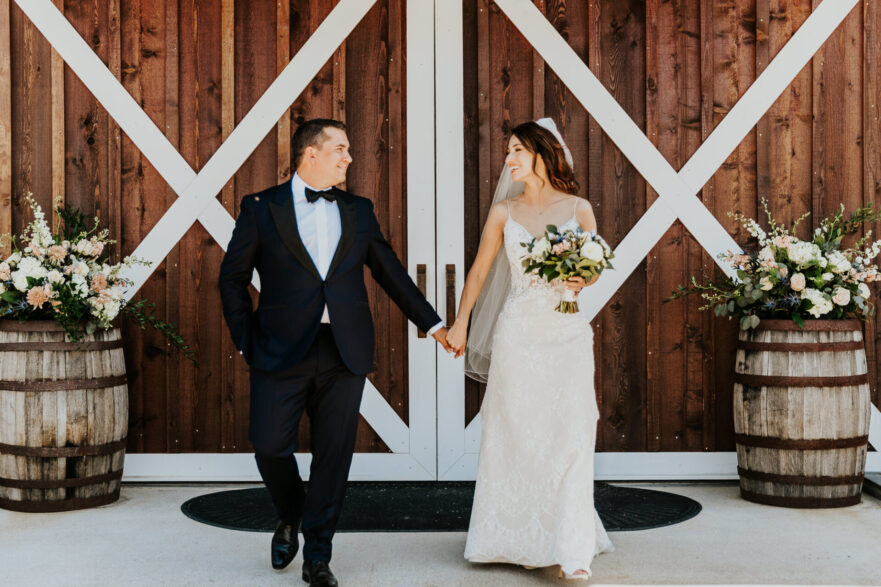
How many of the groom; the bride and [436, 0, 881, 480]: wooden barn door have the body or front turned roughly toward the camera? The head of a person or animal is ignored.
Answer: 3

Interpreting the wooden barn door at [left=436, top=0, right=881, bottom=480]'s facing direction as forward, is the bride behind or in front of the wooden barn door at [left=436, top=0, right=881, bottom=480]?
in front

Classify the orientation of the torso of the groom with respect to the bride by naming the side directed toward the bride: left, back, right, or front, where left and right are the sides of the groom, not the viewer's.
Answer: left

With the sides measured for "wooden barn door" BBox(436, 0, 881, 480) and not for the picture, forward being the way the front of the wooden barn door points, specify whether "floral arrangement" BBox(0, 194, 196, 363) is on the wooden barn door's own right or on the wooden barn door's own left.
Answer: on the wooden barn door's own right

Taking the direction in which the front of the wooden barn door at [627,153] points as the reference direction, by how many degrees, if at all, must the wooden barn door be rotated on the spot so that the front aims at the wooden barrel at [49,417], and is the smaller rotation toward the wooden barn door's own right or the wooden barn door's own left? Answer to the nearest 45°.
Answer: approximately 45° to the wooden barn door's own right

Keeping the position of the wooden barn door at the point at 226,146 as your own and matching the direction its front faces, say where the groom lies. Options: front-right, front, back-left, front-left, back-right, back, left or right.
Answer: front

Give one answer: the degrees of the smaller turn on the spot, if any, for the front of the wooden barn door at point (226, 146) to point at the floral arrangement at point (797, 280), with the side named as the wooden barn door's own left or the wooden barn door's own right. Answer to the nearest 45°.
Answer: approximately 45° to the wooden barn door's own left

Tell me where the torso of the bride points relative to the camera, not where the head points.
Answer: toward the camera

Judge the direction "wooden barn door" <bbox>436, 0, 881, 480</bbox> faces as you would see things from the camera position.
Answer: facing the viewer

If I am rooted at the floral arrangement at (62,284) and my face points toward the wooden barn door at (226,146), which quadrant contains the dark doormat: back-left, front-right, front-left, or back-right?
front-right

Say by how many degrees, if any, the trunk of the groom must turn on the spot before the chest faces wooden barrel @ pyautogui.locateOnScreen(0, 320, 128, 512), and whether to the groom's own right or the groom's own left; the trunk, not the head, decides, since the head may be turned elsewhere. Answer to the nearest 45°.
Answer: approximately 135° to the groom's own right

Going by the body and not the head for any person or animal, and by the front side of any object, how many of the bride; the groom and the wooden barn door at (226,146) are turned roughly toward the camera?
3
